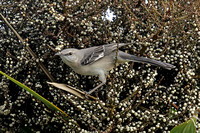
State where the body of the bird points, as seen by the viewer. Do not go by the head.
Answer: to the viewer's left

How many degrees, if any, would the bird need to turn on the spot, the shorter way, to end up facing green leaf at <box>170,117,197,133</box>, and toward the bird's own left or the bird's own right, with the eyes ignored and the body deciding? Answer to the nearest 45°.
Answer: approximately 135° to the bird's own left
